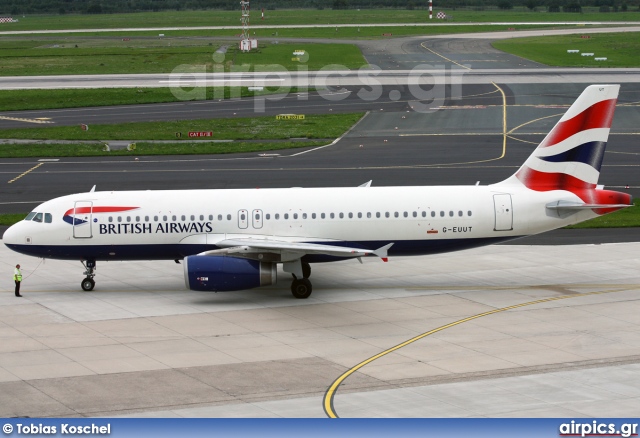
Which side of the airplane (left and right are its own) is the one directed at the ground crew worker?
front

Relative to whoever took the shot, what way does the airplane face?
facing to the left of the viewer
